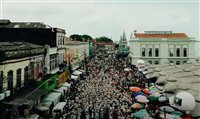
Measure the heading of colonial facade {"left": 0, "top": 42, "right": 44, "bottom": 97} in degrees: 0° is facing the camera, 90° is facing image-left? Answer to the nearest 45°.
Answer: approximately 315°

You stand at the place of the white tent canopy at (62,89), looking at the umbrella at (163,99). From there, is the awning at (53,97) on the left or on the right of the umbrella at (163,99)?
right

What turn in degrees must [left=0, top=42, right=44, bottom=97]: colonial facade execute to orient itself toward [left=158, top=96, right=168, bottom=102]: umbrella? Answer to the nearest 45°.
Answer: approximately 45° to its left

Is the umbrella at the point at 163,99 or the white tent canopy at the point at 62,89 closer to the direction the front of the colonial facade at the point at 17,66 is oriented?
the umbrella
